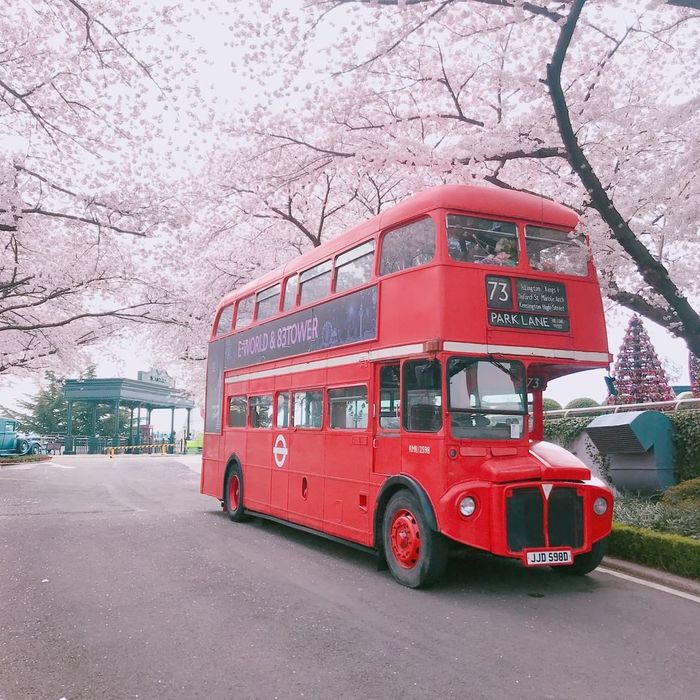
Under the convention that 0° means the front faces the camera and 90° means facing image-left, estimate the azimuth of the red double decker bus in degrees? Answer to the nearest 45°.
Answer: approximately 315°

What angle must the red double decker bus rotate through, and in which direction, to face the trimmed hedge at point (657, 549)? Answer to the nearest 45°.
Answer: approximately 45° to its left

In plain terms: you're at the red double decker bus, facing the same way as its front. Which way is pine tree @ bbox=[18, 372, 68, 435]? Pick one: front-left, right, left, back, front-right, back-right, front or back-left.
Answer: back

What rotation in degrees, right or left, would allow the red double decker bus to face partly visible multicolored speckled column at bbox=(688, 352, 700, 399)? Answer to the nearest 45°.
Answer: approximately 90° to its left

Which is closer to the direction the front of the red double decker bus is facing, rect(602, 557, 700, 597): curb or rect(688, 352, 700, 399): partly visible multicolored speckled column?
the curb

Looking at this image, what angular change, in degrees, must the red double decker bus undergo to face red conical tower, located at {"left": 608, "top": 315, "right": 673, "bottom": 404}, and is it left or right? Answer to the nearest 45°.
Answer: approximately 90° to its left

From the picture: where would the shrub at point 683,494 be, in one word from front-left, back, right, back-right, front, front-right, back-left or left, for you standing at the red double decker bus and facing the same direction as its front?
left

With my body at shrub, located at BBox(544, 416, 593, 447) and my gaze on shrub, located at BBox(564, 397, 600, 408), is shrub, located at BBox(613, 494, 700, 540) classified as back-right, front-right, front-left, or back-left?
back-right

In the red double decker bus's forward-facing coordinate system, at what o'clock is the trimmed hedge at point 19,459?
The trimmed hedge is roughly at 6 o'clock from the red double decker bus.

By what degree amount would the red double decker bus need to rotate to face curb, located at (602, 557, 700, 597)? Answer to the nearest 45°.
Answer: approximately 45° to its left

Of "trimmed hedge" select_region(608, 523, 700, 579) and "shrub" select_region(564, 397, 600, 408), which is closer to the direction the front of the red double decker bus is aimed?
the trimmed hedge

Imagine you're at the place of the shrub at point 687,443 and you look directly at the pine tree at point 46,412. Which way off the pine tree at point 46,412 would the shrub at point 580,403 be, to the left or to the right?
right
